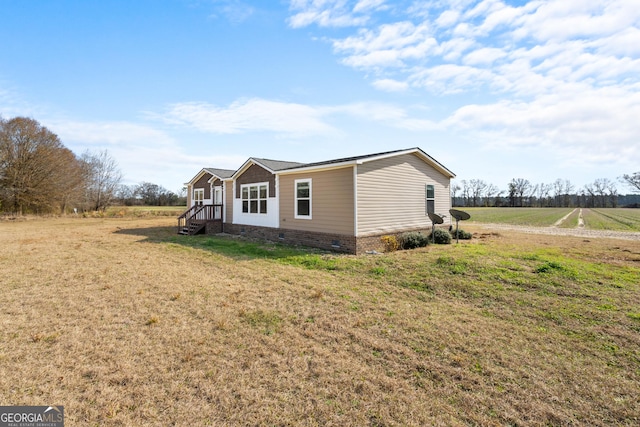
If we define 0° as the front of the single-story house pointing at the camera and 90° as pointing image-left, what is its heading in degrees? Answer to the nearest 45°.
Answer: approximately 45°
